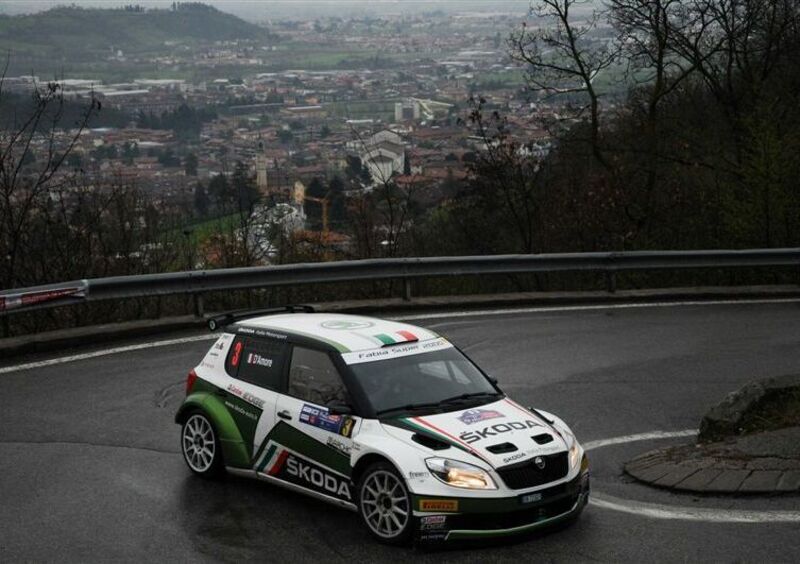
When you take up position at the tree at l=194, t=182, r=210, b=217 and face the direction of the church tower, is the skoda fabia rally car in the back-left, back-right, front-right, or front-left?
back-right

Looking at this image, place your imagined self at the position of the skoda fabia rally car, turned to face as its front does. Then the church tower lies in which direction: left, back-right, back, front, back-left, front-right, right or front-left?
back-left

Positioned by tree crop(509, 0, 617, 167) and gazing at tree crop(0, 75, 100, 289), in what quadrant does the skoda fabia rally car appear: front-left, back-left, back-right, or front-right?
front-left

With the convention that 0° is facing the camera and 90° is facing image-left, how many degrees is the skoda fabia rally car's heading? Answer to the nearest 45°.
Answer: approximately 315°

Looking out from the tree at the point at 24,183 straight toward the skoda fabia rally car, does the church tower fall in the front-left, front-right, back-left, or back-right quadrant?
back-left

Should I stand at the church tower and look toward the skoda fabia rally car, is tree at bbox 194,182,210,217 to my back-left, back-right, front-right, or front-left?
front-right

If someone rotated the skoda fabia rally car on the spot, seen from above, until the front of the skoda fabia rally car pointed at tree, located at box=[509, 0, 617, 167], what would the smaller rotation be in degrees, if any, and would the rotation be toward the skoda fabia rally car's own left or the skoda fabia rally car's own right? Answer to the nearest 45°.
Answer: approximately 135° to the skoda fabia rally car's own left

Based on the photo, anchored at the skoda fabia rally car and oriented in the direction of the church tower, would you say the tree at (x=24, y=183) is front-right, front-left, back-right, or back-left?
front-left

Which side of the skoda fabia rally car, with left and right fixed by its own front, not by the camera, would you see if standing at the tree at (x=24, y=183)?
back

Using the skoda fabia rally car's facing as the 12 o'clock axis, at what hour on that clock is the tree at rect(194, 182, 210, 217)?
The tree is roughly at 7 o'clock from the skoda fabia rally car.
